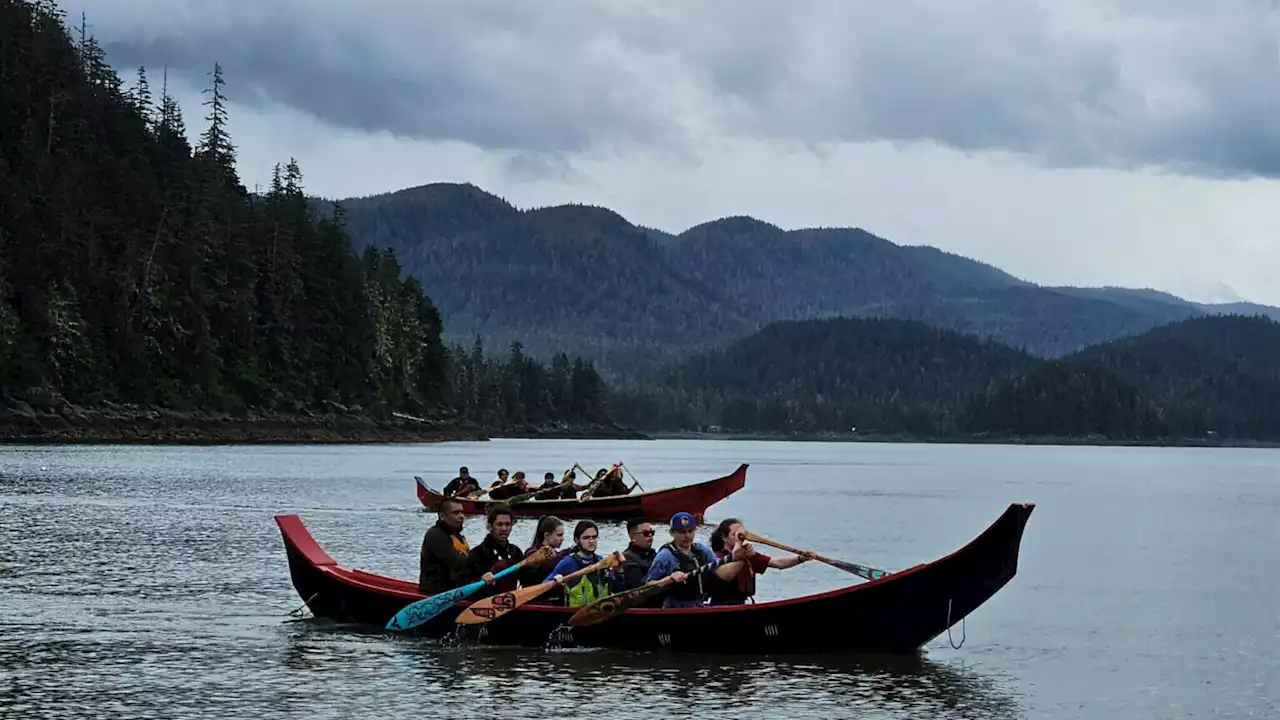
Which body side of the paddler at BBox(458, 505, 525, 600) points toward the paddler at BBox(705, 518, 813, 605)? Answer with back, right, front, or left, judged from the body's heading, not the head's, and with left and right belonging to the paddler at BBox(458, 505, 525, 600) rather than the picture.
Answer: front

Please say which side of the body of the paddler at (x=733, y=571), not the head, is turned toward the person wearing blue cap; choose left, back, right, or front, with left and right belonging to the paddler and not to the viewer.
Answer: back

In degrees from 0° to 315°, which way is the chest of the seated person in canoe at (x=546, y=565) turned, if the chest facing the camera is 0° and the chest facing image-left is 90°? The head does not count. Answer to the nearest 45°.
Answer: approximately 270°

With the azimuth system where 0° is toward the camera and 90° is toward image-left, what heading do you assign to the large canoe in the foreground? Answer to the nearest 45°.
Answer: approximately 270°

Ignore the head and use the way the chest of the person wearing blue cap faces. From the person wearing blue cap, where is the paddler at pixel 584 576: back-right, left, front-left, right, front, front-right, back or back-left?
back-right

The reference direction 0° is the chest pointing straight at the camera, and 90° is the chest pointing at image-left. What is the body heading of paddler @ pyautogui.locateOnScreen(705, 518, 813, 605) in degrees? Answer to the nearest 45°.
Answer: approximately 270°

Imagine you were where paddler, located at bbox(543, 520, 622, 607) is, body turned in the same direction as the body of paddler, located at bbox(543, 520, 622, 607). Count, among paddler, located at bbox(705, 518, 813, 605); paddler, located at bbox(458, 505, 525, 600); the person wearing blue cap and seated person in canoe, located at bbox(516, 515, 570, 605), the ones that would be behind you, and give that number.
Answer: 2

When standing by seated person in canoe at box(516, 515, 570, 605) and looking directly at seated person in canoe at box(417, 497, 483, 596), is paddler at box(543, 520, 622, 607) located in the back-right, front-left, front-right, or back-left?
back-left

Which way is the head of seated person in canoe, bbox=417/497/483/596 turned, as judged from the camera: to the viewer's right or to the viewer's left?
to the viewer's right
